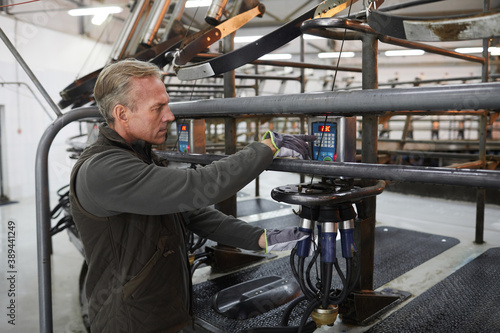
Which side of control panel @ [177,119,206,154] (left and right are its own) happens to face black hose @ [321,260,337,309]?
left

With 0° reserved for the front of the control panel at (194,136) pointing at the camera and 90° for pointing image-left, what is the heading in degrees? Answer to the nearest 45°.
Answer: approximately 45°

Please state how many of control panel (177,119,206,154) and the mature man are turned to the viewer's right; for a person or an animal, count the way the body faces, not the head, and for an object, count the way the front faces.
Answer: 1

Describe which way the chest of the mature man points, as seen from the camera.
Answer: to the viewer's right

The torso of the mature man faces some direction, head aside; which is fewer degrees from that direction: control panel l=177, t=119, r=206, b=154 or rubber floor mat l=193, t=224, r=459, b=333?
the rubber floor mat

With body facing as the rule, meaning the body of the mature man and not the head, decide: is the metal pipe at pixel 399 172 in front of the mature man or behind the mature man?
in front

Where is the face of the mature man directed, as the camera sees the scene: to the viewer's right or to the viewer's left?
to the viewer's right

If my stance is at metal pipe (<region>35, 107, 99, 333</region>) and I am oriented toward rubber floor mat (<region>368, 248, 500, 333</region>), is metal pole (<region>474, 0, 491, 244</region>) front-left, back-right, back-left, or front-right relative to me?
front-left

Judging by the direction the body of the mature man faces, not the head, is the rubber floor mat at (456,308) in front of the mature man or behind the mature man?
in front
